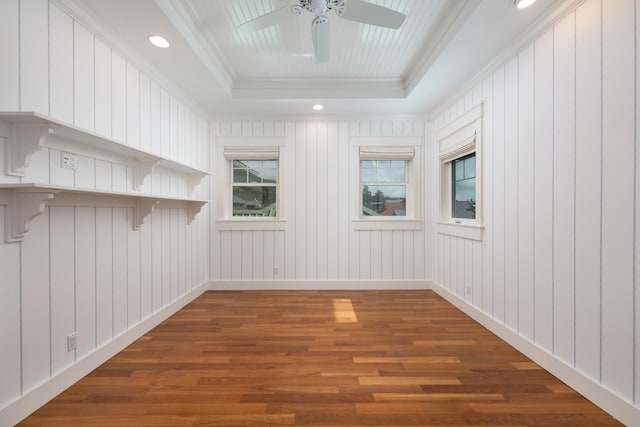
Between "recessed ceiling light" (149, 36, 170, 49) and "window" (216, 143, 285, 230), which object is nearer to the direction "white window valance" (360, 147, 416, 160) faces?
the recessed ceiling light

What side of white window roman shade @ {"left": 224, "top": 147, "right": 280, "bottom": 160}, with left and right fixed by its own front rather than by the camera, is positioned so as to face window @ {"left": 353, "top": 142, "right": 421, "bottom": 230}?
left

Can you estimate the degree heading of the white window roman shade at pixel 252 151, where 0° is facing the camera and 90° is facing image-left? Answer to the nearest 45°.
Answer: approximately 0°

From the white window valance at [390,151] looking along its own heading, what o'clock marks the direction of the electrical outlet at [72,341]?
The electrical outlet is roughly at 1 o'clock from the white window valance.

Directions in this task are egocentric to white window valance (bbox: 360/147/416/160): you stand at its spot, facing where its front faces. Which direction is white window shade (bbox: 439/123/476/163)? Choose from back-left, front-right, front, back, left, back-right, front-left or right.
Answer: front-left

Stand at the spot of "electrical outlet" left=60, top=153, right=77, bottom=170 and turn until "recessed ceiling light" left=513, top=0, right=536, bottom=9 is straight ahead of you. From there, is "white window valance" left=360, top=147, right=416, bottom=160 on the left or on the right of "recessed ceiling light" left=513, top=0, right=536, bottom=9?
left

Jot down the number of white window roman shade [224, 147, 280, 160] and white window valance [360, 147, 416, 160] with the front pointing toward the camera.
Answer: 2

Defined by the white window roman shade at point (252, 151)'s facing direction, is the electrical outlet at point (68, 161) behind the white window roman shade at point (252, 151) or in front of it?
in front

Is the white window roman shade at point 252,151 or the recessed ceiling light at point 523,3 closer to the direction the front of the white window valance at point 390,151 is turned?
the recessed ceiling light

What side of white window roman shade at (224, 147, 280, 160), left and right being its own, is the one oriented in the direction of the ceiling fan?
front
